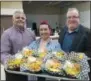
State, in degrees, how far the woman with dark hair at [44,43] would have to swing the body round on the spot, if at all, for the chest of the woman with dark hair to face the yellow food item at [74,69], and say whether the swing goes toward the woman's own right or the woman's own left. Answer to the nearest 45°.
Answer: approximately 45° to the woman's own left

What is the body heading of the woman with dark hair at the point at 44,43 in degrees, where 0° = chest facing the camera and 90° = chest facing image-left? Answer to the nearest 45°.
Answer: approximately 0°

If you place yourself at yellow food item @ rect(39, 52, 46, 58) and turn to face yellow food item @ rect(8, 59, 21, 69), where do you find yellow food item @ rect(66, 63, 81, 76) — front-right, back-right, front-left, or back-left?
back-left

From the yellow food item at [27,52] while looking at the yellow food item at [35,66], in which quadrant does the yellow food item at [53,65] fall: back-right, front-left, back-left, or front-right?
front-left
